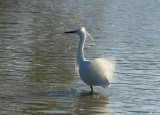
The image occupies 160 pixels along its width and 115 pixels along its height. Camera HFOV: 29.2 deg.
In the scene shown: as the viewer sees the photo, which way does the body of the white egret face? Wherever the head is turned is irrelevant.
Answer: to the viewer's left
